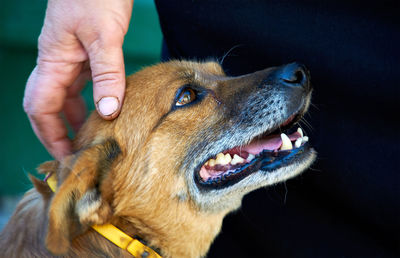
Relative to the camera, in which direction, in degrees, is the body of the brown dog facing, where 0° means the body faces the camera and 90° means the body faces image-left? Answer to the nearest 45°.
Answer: approximately 270°
